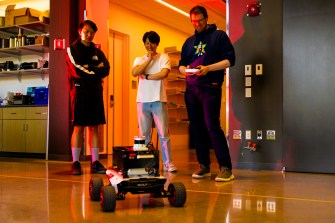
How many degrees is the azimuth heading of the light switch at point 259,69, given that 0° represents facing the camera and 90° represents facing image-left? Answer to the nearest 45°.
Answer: approximately 0°

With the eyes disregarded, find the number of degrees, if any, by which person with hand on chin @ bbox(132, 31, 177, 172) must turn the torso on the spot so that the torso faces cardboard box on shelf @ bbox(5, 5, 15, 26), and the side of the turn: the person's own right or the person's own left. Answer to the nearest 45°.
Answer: approximately 135° to the person's own right

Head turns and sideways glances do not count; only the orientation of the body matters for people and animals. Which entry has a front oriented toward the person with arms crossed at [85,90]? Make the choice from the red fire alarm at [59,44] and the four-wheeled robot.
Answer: the red fire alarm

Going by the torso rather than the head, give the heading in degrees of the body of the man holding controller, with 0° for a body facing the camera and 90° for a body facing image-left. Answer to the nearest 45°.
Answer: approximately 45°

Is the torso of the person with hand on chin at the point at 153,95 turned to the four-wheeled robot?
yes

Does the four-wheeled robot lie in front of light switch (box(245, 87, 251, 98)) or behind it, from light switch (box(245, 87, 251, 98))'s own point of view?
in front
